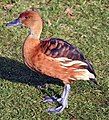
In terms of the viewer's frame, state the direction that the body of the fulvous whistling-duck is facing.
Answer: to the viewer's left
